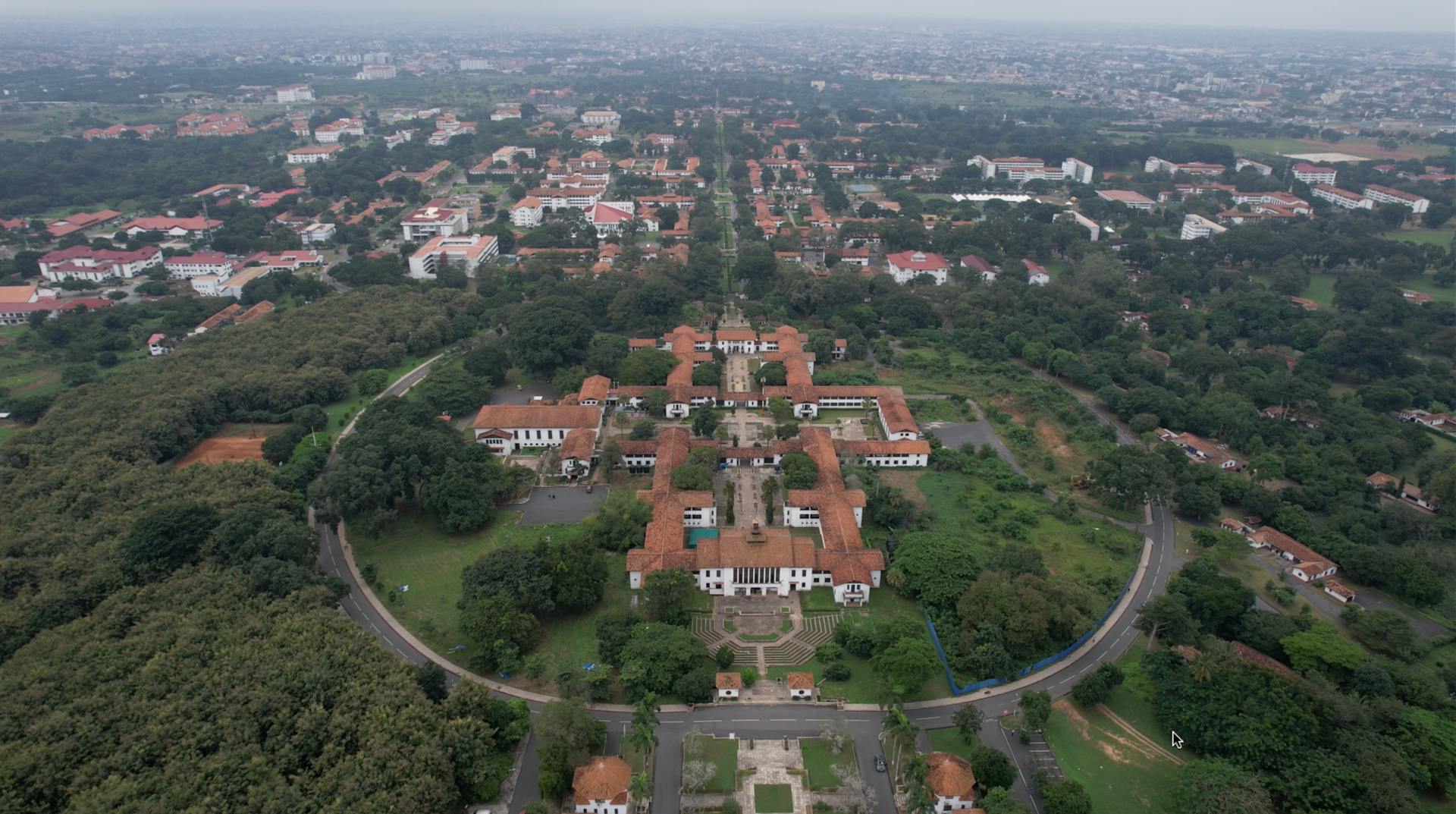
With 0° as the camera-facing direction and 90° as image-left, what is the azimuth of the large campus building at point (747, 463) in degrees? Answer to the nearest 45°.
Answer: approximately 0°

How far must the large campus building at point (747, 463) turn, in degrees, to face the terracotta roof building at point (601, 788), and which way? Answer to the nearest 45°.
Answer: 0° — it already faces it

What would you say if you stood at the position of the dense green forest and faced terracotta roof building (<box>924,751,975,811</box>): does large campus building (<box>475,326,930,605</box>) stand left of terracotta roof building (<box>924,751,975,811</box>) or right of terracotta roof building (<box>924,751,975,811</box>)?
left
